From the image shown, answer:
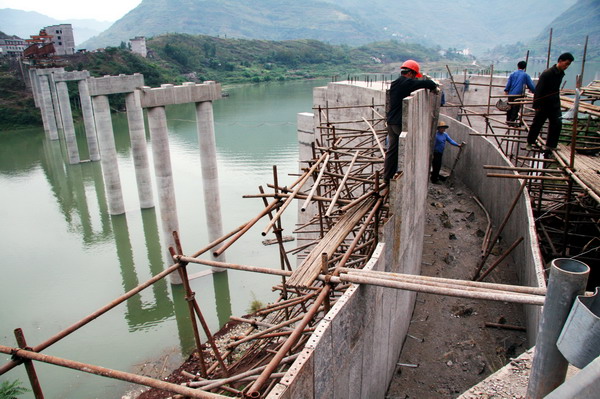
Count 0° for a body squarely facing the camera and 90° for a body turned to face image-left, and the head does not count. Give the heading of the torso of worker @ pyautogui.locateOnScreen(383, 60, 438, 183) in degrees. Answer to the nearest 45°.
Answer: approximately 270°

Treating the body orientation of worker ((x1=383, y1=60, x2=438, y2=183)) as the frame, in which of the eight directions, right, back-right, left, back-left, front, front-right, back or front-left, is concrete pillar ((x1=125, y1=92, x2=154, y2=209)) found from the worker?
back-left

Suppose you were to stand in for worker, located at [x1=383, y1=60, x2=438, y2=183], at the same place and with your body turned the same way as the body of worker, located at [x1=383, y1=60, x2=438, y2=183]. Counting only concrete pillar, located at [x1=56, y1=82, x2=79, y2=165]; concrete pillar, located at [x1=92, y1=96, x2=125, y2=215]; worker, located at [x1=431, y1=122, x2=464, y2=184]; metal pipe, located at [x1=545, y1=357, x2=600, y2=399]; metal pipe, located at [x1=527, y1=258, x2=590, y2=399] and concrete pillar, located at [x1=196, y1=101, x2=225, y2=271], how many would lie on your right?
2

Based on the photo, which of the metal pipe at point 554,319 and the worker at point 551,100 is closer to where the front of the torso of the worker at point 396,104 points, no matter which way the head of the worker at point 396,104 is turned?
the worker

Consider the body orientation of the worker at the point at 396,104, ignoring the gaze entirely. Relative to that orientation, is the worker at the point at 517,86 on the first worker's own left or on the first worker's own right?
on the first worker's own left

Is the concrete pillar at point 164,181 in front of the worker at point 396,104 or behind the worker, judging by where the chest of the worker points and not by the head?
behind

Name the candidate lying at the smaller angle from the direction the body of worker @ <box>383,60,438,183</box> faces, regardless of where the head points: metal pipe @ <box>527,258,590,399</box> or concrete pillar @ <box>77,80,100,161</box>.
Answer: the metal pipe

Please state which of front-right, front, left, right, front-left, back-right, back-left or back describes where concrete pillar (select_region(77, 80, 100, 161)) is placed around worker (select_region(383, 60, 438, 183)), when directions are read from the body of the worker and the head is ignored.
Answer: back-left

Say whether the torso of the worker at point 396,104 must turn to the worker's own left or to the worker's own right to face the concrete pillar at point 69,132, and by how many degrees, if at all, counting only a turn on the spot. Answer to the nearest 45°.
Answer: approximately 135° to the worker's own left
